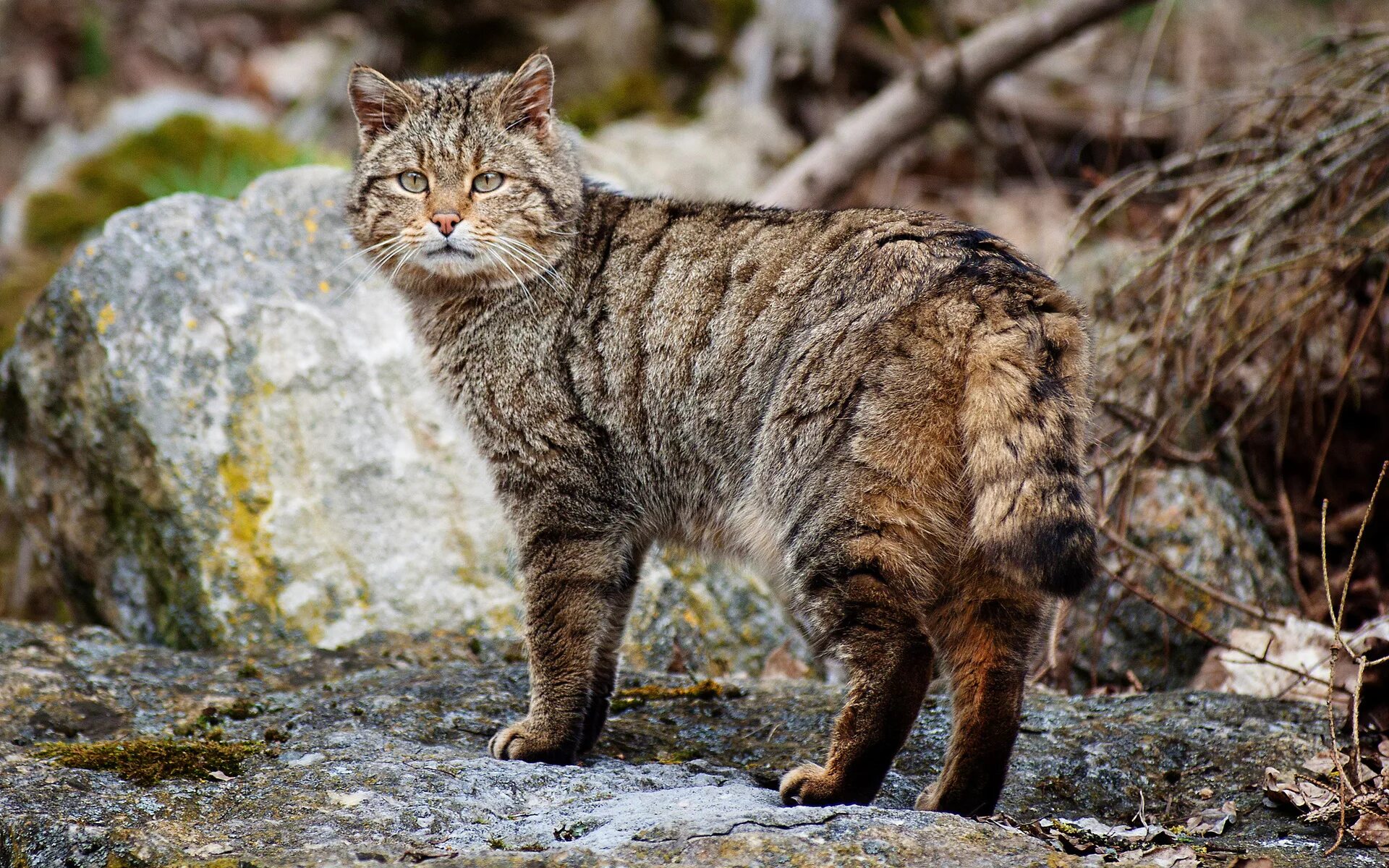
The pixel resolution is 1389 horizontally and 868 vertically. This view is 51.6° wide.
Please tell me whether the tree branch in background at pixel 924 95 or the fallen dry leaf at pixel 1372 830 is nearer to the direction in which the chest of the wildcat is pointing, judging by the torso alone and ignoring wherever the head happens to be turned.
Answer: the tree branch in background

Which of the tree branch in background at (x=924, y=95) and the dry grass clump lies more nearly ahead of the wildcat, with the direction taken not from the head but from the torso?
the tree branch in background

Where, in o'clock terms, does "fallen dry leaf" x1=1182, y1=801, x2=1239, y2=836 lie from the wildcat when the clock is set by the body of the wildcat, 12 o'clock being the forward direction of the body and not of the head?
The fallen dry leaf is roughly at 5 o'clock from the wildcat.

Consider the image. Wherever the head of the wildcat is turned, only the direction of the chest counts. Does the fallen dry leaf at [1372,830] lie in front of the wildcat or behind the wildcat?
behind

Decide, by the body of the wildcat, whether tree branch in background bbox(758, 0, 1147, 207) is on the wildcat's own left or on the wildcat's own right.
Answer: on the wildcat's own right

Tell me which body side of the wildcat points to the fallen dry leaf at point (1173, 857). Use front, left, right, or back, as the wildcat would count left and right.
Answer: back

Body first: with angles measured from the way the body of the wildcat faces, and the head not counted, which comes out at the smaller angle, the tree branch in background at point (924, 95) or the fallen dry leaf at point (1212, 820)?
the tree branch in background

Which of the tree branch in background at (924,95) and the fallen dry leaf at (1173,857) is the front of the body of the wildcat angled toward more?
the tree branch in background

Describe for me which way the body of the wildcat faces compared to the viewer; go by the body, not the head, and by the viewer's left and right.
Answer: facing away from the viewer and to the left of the viewer

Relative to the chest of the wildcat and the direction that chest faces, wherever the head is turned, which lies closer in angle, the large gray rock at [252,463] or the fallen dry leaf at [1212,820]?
the large gray rock

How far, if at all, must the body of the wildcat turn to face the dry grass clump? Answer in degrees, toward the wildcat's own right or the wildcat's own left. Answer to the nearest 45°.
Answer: approximately 90° to the wildcat's own right
